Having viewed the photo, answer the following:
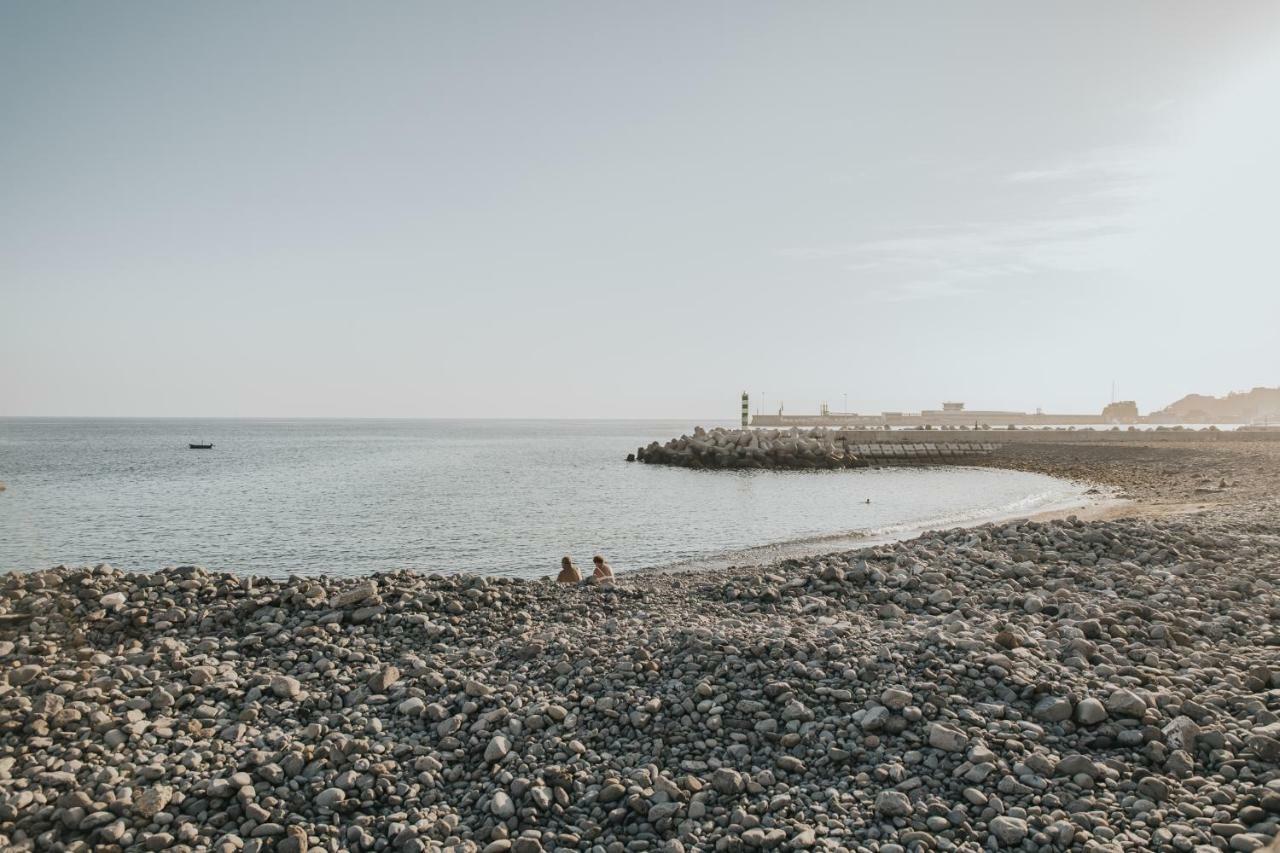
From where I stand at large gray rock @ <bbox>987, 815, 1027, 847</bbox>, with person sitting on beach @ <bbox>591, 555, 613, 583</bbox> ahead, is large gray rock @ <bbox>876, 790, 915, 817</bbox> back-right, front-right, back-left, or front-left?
front-left

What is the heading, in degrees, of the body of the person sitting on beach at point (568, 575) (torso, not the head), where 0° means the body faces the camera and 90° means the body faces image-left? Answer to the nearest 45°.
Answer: approximately 180°

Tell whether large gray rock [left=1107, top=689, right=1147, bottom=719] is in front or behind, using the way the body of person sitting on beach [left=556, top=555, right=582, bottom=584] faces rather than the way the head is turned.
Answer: behind

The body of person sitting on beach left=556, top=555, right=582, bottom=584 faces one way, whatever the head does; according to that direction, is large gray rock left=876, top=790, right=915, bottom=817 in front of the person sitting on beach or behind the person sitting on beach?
behind

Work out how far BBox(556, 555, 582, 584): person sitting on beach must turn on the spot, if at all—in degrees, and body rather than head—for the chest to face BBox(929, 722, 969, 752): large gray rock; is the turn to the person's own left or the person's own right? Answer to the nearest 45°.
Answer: approximately 180°
